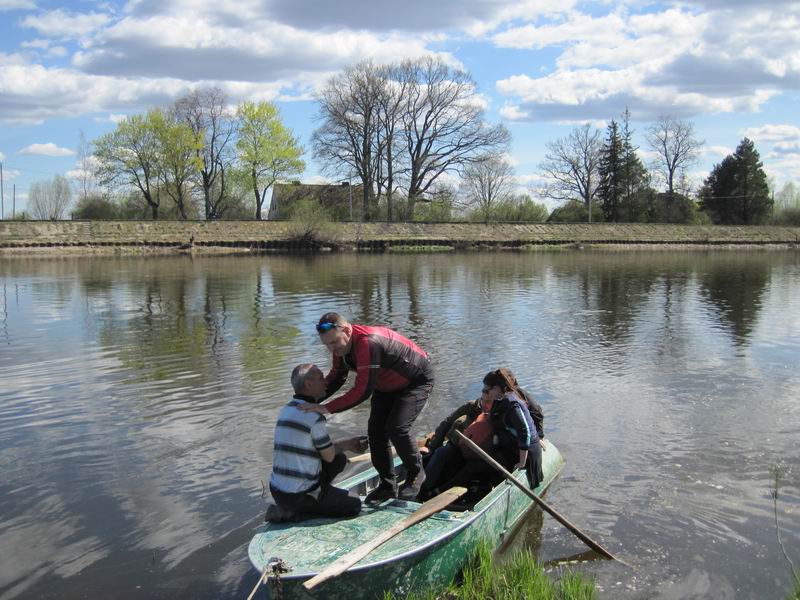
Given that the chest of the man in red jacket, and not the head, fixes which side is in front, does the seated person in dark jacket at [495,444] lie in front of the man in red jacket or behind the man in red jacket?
behind

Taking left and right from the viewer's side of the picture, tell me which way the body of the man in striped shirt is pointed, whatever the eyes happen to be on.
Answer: facing away from the viewer and to the right of the viewer

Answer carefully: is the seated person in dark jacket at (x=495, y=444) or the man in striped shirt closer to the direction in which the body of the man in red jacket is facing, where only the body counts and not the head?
the man in striped shirt

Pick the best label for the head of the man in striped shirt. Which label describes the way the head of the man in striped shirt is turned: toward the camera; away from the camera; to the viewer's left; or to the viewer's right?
to the viewer's right

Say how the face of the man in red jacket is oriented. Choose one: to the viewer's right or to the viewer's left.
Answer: to the viewer's left

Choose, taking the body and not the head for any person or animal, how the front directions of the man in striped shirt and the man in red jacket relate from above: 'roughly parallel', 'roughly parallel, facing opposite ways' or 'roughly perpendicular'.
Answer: roughly parallel, facing opposite ways

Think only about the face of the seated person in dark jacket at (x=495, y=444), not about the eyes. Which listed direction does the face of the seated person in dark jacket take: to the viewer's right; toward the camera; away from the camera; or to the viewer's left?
to the viewer's left

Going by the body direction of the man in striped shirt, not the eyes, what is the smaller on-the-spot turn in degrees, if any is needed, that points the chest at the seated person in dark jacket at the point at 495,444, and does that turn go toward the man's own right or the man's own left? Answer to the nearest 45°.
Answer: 0° — they already face them

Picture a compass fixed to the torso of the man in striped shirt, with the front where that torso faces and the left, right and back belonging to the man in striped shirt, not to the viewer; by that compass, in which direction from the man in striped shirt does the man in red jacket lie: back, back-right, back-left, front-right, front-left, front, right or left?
front

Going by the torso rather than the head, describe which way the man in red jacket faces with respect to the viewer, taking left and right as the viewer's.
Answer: facing the viewer and to the left of the viewer
